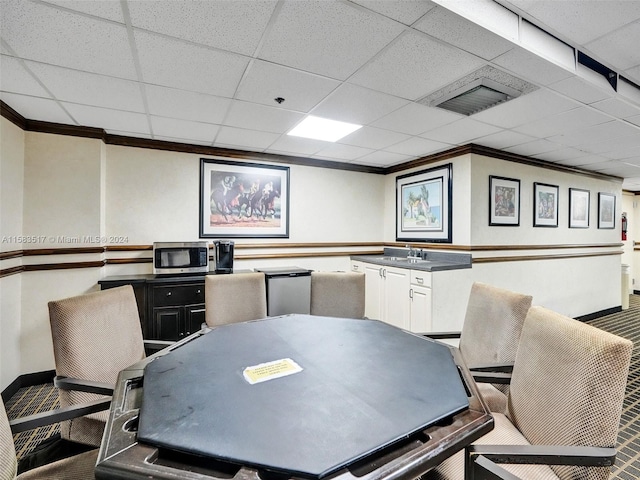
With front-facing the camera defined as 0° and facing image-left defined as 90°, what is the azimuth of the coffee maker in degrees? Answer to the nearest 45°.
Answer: approximately 0°

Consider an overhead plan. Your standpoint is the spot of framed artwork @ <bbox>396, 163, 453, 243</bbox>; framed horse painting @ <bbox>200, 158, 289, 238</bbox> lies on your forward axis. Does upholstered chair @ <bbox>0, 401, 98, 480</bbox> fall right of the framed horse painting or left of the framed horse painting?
left

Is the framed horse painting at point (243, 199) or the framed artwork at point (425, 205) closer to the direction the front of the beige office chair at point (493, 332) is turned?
the framed horse painting

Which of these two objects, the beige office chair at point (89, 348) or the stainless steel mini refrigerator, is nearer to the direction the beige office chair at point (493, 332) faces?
the beige office chair

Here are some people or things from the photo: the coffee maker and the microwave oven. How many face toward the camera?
2

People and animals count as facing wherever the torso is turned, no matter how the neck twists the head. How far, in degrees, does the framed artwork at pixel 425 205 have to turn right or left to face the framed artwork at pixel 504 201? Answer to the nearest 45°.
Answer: approximately 135° to its left

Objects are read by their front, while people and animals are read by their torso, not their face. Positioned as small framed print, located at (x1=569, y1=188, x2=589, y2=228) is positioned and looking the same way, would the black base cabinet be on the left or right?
on its right

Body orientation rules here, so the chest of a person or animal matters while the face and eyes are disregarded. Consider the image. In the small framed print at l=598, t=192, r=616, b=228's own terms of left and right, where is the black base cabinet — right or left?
on its right

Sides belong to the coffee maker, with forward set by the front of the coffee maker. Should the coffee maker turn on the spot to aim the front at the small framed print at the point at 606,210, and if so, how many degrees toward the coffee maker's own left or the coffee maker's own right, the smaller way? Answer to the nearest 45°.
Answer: approximately 90° to the coffee maker's own left
